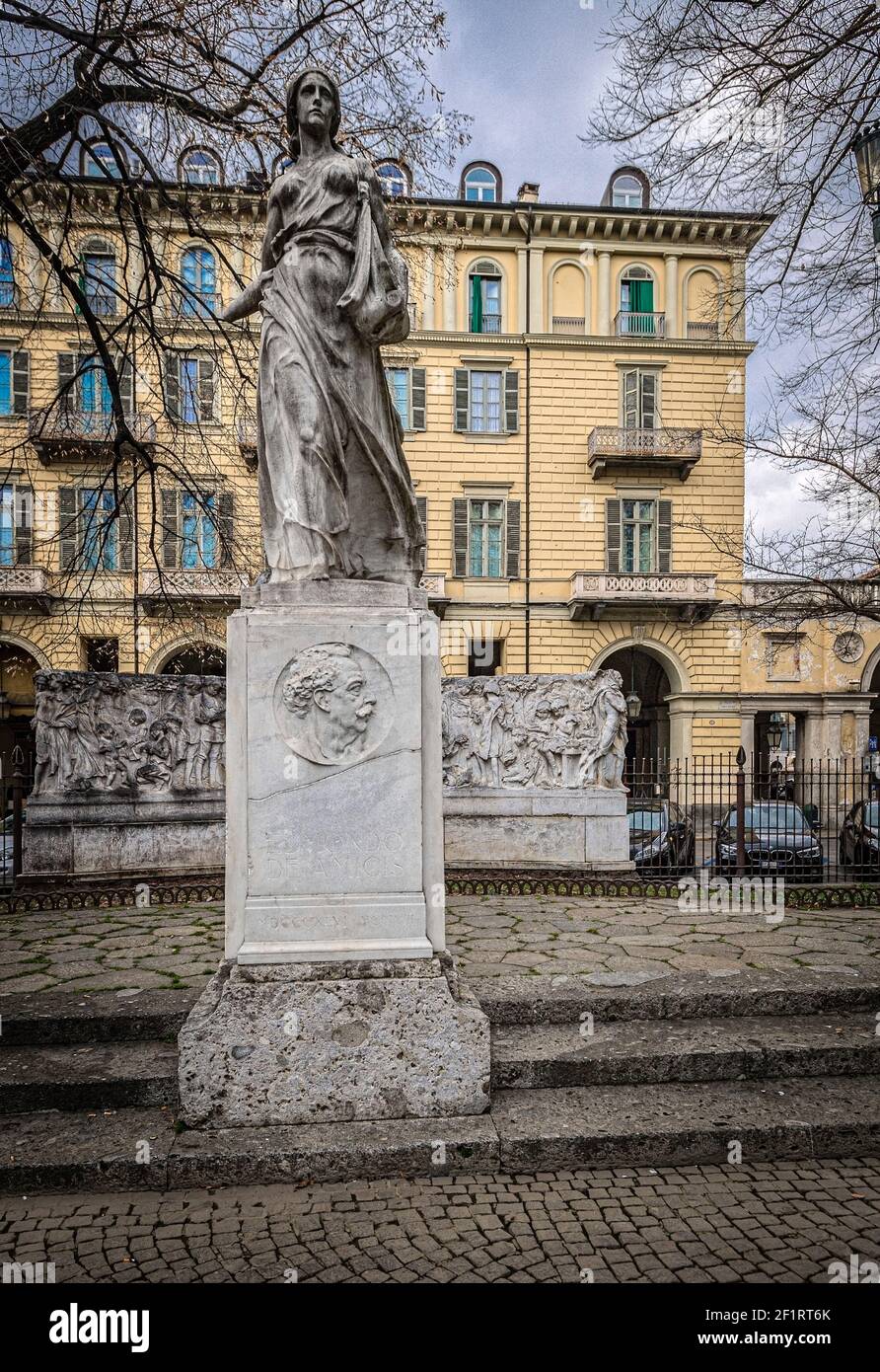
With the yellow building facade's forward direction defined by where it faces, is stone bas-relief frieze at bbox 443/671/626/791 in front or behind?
in front

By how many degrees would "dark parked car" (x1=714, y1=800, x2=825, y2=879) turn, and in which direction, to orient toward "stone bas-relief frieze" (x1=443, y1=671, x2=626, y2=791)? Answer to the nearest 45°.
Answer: approximately 45° to its right

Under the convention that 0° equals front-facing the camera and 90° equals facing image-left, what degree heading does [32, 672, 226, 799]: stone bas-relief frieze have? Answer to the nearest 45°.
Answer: approximately 0°
